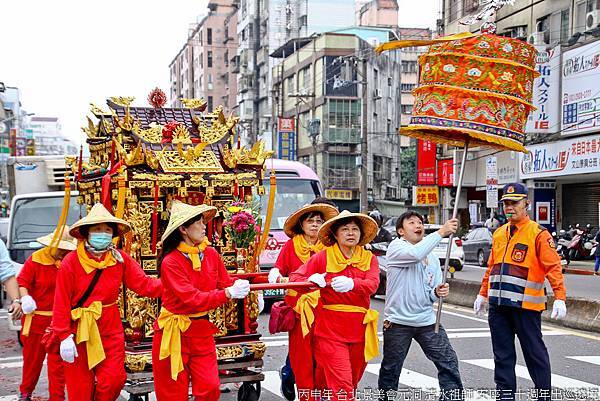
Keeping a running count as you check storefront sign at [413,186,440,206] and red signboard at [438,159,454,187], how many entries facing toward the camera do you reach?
2

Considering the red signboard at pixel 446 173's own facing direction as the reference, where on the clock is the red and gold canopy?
The red and gold canopy is roughly at 12 o'clock from the red signboard.

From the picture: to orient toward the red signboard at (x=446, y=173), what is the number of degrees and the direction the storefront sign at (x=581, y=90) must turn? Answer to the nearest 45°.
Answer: approximately 90° to its right

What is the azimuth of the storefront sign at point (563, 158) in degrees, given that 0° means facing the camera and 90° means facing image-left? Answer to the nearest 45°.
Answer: approximately 45°
